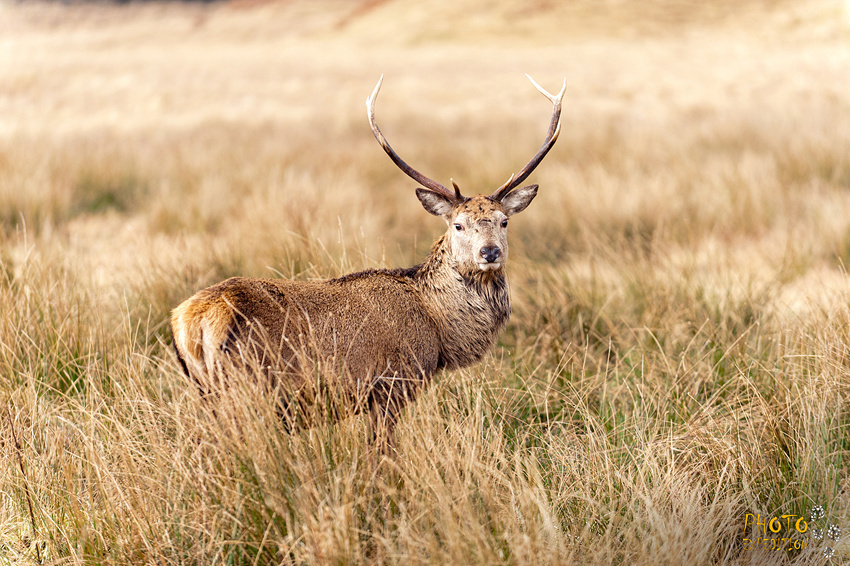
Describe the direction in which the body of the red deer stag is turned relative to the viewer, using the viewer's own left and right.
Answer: facing to the right of the viewer
